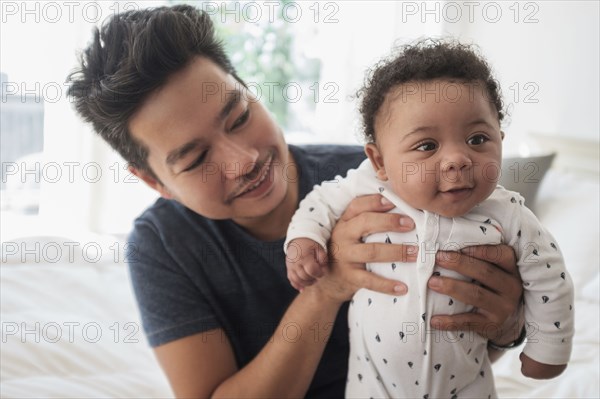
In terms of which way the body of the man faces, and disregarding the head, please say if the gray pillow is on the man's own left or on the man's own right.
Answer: on the man's own left

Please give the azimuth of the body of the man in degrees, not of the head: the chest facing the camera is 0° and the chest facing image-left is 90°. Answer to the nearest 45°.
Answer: approximately 315°

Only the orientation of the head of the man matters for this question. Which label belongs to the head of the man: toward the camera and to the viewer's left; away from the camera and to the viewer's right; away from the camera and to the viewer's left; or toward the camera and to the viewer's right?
toward the camera and to the viewer's right

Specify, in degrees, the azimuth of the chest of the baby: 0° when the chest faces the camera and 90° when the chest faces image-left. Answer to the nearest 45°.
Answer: approximately 0°
